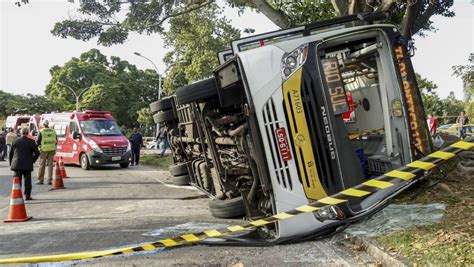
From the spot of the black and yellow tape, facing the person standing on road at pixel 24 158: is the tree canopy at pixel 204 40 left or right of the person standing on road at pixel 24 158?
right

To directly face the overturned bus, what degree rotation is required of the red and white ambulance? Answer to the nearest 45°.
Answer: approximately 45° to its right

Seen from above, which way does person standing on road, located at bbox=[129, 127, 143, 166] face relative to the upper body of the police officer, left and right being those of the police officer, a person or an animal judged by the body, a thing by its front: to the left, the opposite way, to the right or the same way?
the opposite way

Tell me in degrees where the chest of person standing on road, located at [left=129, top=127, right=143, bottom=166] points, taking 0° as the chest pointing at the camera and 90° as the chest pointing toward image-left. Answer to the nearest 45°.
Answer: approximately 0°

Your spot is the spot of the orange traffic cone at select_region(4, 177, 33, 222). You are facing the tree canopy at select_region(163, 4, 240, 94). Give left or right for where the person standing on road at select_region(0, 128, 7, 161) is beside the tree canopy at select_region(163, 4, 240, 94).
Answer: left

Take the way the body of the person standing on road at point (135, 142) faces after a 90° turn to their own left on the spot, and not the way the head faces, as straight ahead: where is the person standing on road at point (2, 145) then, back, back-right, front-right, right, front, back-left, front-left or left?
back-left
